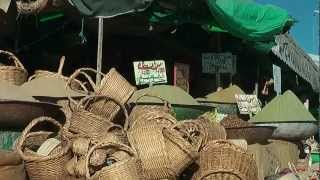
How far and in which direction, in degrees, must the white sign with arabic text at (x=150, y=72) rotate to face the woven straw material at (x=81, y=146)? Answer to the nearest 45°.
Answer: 0° — it already faces it

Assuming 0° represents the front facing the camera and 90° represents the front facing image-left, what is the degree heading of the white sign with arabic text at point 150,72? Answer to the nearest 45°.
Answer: approximately 0°

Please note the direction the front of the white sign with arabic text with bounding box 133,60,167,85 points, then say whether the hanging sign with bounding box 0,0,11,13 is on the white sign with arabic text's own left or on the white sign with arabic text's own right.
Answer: on the white sign with arabic text's own right

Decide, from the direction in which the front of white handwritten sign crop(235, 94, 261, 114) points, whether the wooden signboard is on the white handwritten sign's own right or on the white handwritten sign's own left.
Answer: on the white handwritten sign's own right

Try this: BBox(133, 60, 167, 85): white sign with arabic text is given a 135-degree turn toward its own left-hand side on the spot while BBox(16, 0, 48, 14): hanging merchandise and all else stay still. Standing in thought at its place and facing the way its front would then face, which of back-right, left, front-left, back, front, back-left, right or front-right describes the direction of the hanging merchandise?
back-left

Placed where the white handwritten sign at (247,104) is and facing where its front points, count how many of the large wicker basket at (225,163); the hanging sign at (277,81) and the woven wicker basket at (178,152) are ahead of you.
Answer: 2
